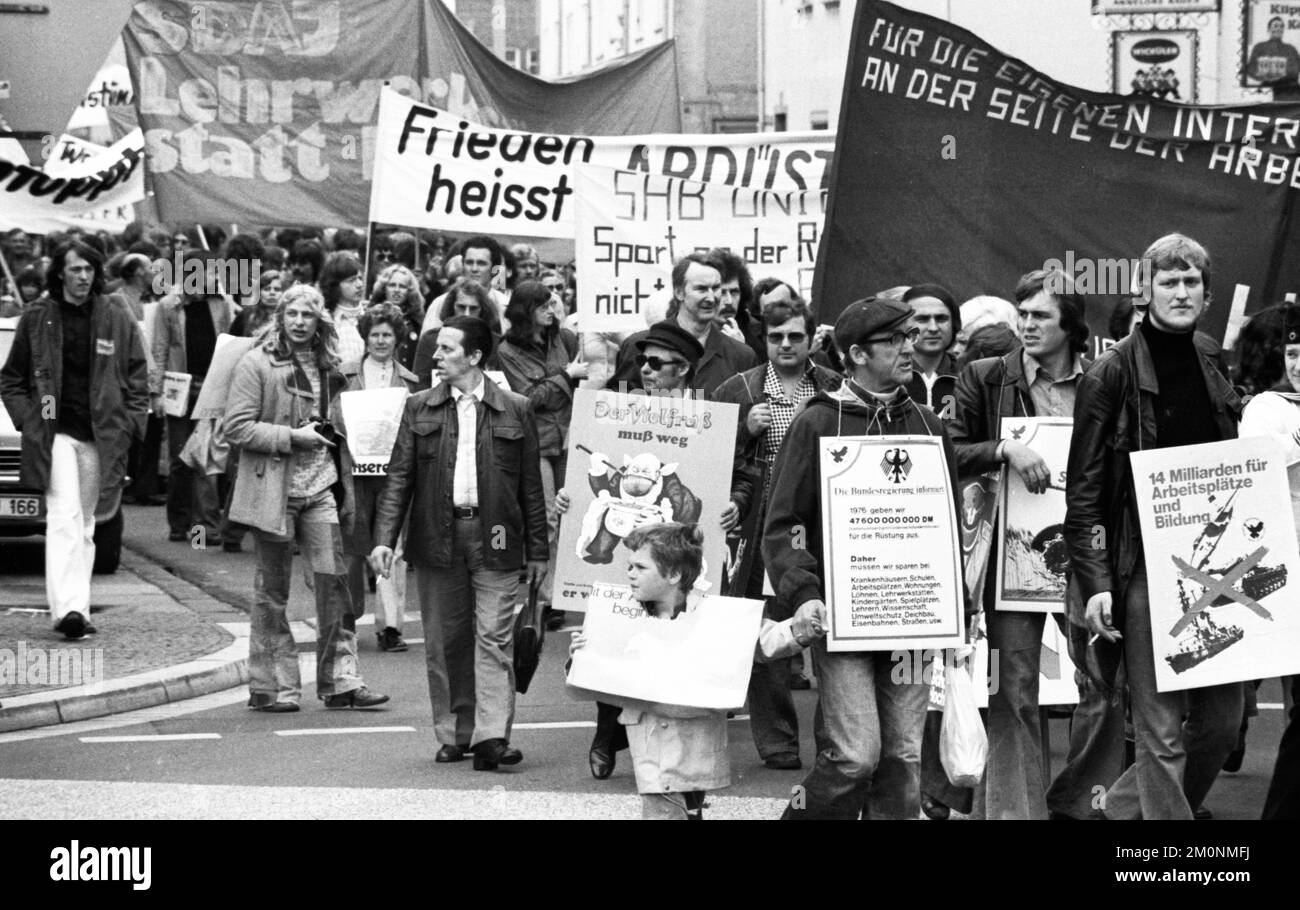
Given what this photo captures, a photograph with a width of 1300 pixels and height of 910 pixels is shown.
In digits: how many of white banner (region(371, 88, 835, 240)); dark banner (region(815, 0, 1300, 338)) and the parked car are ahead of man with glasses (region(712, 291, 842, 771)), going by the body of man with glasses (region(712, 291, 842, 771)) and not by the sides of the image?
0

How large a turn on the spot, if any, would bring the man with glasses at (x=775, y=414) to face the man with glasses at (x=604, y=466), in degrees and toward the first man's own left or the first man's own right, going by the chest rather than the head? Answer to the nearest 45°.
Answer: approximately 45° to the first man's own right

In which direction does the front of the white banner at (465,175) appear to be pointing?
toward the camera

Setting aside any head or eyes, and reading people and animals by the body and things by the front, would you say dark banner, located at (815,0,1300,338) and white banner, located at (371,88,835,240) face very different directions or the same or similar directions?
same or similar directions

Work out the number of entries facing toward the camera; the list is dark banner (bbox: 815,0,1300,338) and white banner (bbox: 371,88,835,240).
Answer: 2

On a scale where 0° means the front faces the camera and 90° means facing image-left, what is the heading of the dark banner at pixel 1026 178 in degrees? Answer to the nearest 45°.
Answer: approximately 0°

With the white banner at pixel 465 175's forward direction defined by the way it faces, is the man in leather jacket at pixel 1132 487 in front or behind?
in front

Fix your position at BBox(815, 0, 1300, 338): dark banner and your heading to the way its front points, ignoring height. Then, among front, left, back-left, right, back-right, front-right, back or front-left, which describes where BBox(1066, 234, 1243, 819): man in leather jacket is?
front

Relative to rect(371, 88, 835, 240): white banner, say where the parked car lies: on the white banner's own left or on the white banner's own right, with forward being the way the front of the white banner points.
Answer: on the white banner's own right

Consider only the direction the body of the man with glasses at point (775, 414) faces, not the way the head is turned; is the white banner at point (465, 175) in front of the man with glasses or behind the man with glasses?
behind

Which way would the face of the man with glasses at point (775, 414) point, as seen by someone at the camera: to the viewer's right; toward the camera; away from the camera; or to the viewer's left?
toward the camera

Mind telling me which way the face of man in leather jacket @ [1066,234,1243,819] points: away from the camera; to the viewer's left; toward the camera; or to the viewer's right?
toward the camera

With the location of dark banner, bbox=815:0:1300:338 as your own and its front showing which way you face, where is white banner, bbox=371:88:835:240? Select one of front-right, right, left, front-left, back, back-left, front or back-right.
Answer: back-right

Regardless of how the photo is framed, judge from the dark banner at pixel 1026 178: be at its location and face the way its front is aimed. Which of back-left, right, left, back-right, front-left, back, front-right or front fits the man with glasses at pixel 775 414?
front-right

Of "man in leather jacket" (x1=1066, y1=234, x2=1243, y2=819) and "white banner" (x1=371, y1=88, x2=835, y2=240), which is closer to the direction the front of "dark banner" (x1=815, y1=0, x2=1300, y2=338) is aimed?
the man in leather jacket

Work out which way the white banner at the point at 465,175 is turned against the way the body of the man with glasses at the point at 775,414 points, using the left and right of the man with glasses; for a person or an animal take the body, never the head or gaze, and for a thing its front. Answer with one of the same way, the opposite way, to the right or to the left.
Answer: the same way

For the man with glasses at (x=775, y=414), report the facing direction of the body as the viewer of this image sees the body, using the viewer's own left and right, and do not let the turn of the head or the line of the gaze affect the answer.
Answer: facing the viewer

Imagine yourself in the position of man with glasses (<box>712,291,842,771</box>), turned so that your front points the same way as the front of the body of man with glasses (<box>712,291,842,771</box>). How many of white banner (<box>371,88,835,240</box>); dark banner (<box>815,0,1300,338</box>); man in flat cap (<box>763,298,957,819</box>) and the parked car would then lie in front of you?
1
